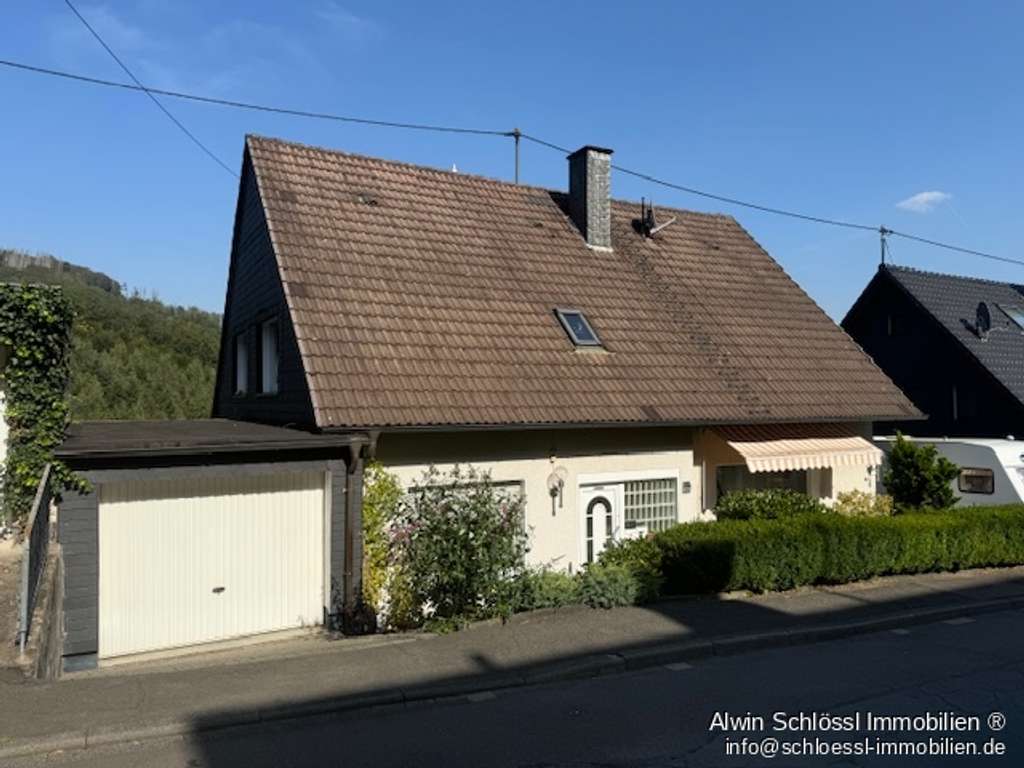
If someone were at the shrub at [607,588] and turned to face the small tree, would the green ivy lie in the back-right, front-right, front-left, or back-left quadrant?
back-left

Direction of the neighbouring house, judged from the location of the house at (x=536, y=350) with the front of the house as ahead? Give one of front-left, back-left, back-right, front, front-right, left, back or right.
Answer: left

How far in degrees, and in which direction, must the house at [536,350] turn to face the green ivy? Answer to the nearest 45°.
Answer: approximately 135° to its right

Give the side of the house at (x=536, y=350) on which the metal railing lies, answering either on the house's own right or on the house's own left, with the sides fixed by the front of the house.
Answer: on the house's own right

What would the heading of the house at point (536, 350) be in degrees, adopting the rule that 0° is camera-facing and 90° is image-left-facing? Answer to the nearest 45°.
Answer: approximately 315°

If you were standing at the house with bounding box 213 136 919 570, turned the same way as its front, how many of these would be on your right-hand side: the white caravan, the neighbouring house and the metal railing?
1
